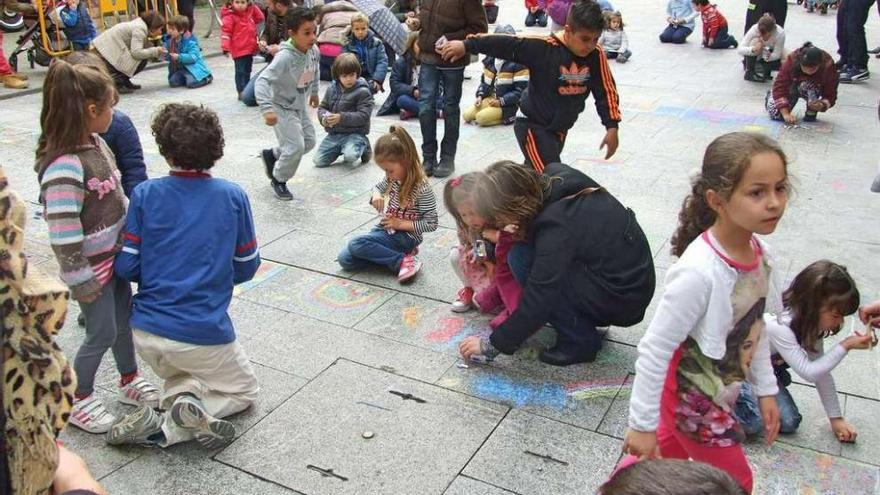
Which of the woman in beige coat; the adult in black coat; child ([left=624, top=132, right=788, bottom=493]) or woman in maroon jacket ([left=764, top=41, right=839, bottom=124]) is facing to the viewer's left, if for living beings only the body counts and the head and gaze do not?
the adult in black coat

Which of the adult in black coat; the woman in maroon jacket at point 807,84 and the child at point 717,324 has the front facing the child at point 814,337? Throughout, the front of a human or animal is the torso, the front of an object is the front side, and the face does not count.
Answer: the woman in maroon jacket at point 807,84

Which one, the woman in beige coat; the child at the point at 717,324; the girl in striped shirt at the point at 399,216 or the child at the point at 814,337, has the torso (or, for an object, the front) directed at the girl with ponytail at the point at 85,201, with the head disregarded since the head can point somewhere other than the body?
the girl in striped shirt

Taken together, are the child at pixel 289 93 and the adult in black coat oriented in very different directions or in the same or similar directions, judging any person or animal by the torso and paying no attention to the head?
very different directions

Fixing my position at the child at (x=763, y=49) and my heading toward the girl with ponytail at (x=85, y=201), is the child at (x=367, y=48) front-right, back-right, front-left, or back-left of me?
front-right

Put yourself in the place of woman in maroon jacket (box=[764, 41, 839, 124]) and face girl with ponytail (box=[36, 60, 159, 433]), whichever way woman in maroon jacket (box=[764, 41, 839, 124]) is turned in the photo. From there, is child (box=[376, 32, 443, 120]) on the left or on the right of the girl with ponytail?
right

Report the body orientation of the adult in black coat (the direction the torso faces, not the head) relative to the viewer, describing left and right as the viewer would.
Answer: facing to the left of the viewer

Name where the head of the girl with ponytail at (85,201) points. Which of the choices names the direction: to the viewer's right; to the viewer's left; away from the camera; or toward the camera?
to the viewer's right

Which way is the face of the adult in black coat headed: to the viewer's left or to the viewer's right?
to the viewer's left

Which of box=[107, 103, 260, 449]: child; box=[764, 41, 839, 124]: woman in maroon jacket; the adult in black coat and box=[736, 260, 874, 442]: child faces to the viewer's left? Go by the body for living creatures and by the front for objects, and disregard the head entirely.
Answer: the adult in black coat

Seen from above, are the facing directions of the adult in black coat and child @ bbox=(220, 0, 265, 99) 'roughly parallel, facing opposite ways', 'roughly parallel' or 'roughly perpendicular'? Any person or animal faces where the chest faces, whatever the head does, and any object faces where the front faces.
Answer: roughly perpendicular

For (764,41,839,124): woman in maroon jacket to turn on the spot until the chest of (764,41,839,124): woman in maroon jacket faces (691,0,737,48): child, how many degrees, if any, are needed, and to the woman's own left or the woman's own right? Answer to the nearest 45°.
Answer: approximately 180°

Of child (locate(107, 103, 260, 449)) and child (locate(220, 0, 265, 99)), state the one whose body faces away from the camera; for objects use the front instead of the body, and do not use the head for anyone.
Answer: child (locate(107, 103, 260, 449))

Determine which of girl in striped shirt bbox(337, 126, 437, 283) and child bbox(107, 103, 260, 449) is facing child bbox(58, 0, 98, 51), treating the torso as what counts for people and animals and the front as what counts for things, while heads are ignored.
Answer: child bbox(107, 103, 260, 449)

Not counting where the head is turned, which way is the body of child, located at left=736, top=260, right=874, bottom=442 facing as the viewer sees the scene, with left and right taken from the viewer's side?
facing the viewer and to the right of the viewer

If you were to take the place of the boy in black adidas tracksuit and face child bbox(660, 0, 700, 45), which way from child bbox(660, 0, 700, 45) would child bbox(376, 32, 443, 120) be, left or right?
left

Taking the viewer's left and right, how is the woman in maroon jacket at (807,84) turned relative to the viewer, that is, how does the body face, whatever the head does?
facing the viewer
